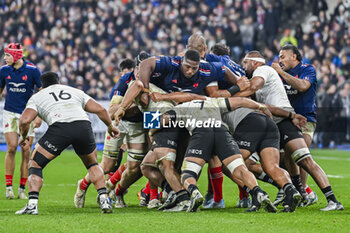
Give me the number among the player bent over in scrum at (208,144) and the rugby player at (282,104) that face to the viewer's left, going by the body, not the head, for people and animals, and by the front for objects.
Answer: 1

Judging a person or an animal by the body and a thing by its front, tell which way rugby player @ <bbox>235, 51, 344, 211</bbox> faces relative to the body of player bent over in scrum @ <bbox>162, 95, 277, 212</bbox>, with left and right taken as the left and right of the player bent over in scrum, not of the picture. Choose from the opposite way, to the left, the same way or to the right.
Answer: to the left

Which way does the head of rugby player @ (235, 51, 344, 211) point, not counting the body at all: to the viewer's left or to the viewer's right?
to the viewer's left

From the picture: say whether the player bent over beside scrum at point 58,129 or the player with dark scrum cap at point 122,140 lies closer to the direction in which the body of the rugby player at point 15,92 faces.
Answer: the player bent over beside scrum

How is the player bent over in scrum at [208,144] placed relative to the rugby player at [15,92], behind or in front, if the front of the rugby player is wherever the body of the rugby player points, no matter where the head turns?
in front

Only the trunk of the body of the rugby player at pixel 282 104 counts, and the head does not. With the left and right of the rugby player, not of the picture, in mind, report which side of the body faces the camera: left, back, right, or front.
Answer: left

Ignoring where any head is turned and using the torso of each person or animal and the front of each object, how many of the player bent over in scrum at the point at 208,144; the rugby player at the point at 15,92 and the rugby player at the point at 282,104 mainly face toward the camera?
1

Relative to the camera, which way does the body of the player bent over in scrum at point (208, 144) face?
away from the camera

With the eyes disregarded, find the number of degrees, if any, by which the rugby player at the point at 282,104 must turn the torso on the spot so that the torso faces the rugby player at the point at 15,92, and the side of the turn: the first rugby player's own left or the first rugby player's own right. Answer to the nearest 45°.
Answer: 0° — they already face them
